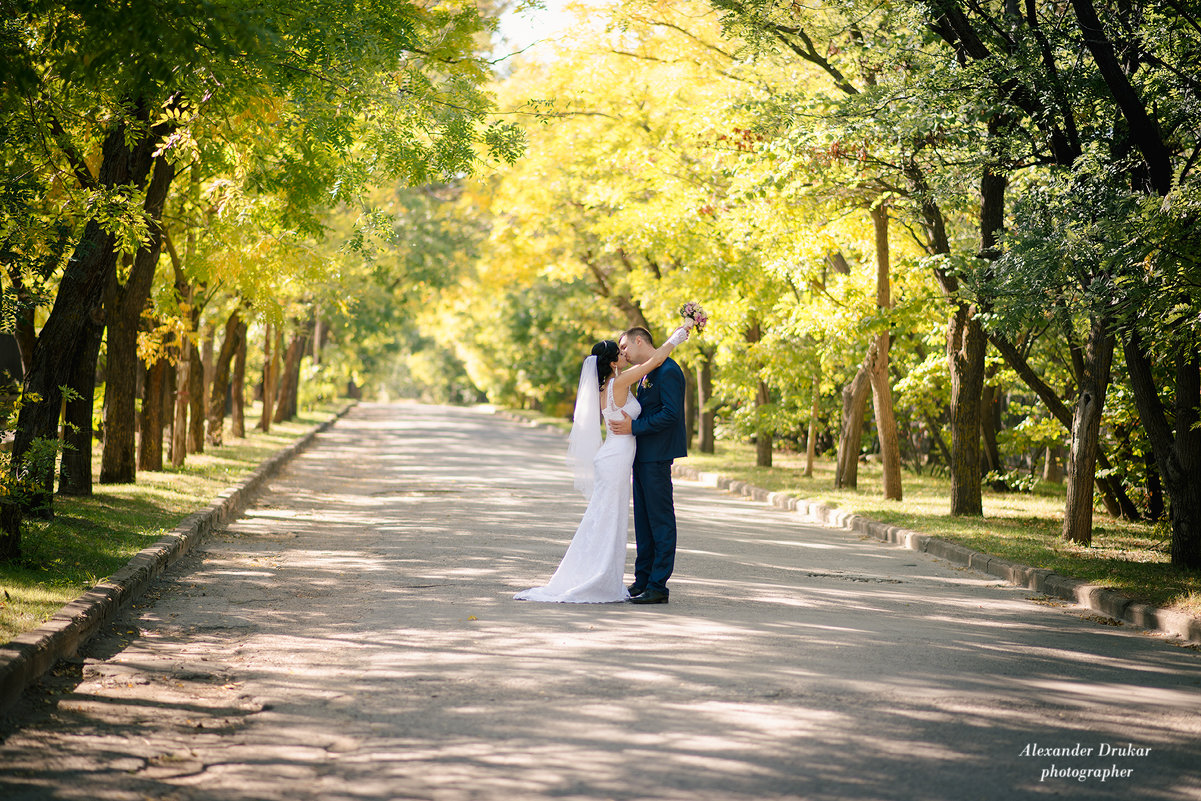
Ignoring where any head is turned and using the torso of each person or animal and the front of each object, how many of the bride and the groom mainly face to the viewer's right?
1

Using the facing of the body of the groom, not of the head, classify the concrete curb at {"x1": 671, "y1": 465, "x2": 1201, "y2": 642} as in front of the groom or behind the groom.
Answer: behind

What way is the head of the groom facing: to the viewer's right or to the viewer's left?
to the viewer's left

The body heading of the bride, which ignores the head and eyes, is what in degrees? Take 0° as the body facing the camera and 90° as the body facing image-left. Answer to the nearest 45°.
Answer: approximately 270°

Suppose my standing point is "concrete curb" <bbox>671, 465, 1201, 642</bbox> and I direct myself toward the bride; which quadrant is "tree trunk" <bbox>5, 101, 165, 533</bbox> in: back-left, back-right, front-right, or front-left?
front-right

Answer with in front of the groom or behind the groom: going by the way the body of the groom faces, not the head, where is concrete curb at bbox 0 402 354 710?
in front

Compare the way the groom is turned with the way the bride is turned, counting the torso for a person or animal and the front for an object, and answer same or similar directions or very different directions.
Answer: very different directions

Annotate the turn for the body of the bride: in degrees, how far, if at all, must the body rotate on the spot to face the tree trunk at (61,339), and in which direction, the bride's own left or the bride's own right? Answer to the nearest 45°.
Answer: approximately 180°

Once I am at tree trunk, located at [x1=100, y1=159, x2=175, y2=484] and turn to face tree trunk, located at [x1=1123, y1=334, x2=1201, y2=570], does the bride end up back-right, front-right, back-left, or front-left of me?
front-right

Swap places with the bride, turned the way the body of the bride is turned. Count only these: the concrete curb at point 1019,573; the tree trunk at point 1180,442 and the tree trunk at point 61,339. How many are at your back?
1

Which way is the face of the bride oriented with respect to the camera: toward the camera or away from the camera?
away from the camera

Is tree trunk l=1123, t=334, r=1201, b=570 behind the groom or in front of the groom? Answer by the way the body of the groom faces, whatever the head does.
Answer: behind

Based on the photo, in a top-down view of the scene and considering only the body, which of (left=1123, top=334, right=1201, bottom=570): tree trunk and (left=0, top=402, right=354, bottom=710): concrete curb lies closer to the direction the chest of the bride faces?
the tree trunk

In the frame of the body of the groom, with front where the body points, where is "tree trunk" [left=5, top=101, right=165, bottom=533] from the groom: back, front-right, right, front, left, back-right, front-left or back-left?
front

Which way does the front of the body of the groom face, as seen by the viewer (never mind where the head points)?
to the viewer's left
